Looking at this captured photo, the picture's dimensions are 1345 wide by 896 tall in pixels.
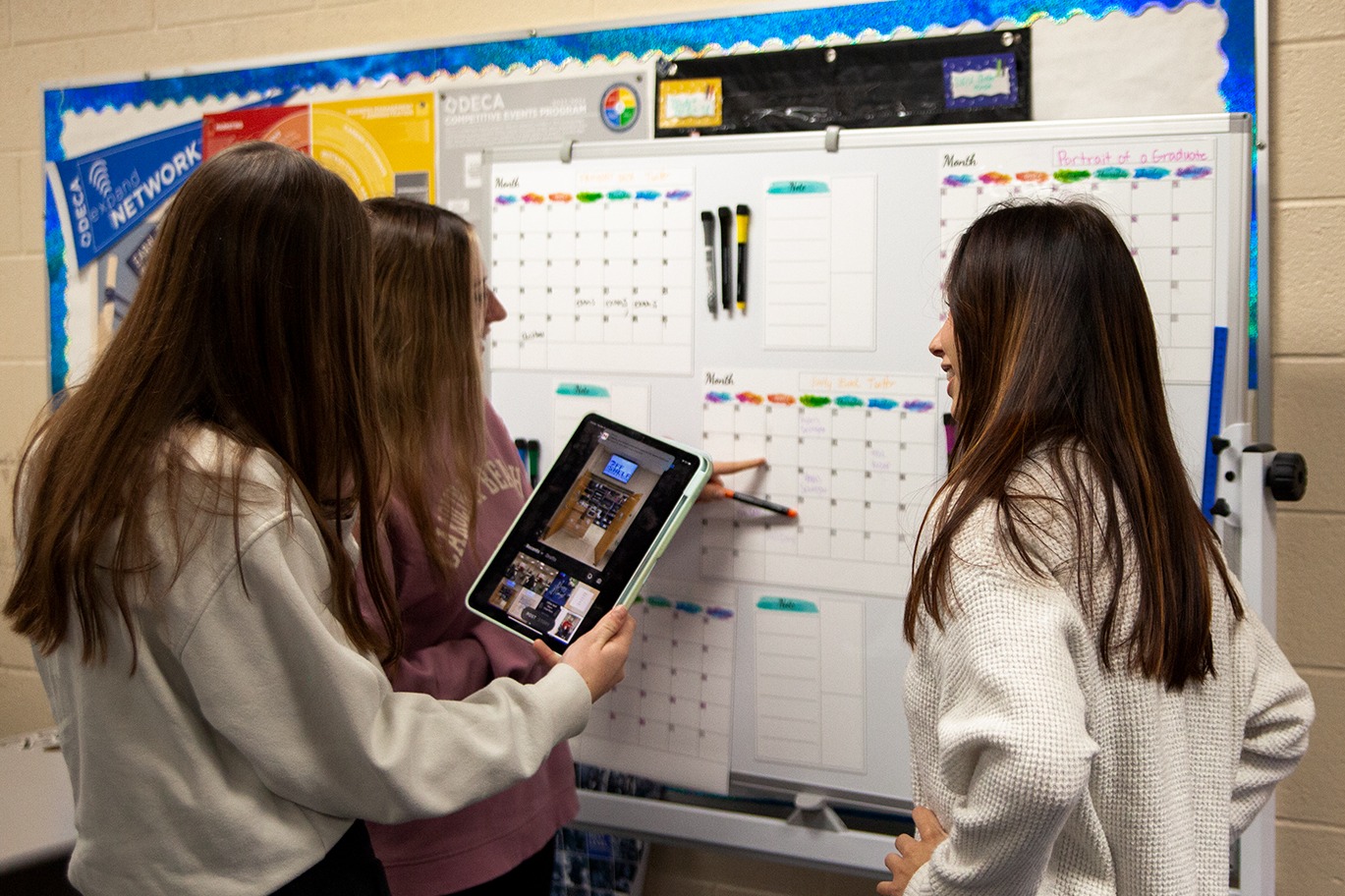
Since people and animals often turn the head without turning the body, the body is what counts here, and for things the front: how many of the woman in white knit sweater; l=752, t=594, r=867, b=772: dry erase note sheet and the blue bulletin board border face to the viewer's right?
0

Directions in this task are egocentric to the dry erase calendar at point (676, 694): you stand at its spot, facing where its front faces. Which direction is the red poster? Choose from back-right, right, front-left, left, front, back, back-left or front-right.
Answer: right

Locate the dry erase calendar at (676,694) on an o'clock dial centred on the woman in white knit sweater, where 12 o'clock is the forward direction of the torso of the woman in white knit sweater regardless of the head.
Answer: The dry erase calendar is roughly at 12 o'clock from the woman in white knit sweater.

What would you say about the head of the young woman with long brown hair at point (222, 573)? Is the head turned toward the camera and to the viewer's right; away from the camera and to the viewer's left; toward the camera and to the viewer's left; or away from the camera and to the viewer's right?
away from the camera and to the viewer's right

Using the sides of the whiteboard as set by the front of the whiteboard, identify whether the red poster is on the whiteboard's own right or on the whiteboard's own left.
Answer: on the whiteboard's own right

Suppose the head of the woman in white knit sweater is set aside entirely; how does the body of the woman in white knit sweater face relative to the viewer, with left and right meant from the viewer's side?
facing away from the viewer and to the left of the viewer

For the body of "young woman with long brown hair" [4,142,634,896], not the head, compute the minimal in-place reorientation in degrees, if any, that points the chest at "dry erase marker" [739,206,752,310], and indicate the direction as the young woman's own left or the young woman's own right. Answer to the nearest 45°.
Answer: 0° — they already face it

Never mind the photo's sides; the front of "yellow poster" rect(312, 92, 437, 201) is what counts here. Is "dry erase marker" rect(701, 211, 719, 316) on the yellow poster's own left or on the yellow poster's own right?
on the yellow poster's own left

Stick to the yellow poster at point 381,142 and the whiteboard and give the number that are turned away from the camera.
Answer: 0

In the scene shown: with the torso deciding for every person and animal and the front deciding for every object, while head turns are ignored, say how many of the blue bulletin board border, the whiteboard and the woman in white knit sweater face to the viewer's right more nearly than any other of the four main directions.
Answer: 0

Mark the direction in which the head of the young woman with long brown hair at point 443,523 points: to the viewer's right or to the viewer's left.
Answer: to the viewer's right

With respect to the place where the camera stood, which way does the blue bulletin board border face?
facing the viewer and to the left of the viewer

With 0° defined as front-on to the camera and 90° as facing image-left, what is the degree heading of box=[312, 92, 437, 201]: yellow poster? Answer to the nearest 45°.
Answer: approximately 45°

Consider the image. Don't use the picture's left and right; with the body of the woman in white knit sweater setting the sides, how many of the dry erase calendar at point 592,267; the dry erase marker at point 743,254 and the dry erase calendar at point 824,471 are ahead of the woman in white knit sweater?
3

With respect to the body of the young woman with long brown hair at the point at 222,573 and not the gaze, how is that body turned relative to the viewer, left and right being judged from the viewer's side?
facing away from the viewer and to the right of the viewer
